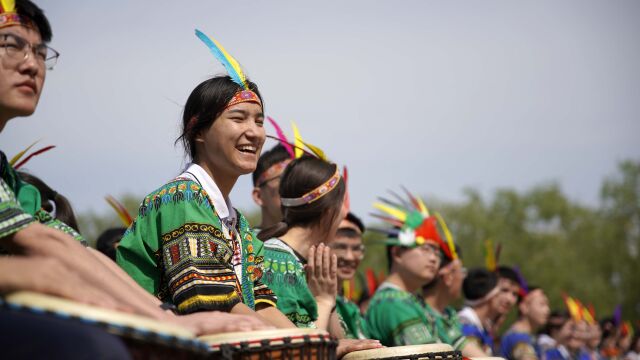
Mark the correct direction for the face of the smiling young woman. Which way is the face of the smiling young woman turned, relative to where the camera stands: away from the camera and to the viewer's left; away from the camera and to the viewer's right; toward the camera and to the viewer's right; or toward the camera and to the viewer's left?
toward the camera and to the viewer's right

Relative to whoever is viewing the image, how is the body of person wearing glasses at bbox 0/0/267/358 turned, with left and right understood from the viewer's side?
facing the viewer and to the right of the viewer

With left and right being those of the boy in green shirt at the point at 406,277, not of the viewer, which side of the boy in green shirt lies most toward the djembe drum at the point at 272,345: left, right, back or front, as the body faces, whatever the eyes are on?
right

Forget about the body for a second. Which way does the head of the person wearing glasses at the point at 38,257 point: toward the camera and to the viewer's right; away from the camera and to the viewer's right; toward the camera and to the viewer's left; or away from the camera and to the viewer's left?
toward the camera and to the viewer's right

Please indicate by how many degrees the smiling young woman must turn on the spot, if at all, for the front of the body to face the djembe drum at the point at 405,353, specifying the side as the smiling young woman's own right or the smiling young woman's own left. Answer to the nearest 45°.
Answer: approximately 45° to the smiling young woman's own left

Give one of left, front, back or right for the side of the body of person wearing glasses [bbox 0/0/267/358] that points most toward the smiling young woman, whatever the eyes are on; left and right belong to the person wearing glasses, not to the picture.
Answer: left
